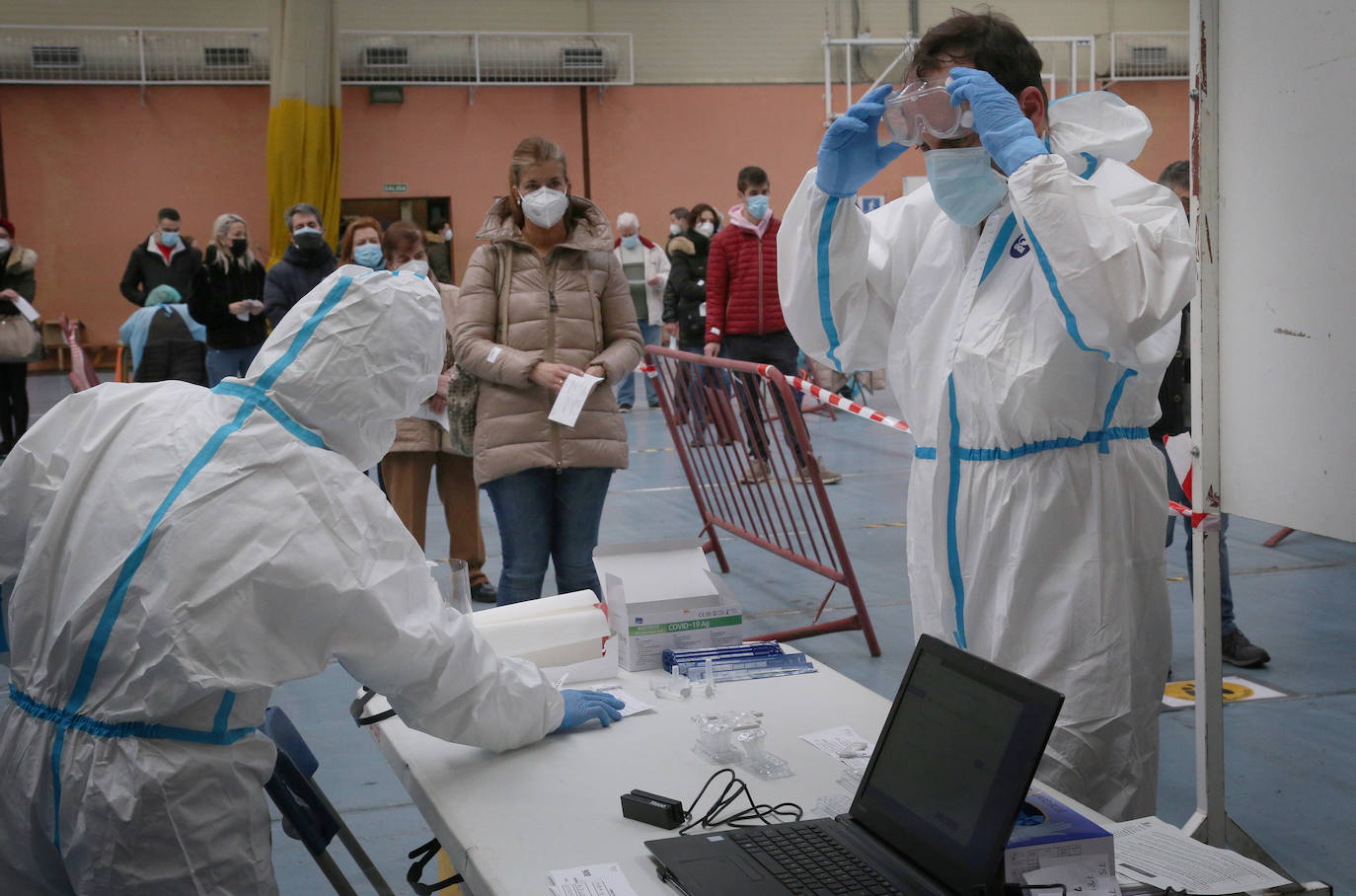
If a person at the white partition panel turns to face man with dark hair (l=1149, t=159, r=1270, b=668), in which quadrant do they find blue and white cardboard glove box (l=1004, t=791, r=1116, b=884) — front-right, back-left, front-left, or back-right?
back-left

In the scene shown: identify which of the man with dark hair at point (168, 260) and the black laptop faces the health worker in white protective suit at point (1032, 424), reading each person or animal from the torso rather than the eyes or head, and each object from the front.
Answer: the man with dark hair

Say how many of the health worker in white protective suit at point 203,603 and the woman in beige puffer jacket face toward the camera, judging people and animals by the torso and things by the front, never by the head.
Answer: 1

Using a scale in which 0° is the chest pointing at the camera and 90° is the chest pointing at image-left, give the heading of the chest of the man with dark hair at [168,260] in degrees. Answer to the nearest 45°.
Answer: approximately 0°

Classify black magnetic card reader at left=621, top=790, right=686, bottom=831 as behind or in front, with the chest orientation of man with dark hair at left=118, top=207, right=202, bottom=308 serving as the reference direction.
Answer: in front

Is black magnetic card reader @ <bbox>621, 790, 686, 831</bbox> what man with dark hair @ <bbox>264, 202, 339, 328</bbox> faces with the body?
yes

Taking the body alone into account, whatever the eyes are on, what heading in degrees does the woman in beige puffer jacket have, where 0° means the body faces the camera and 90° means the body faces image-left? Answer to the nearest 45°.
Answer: approximately 0°
